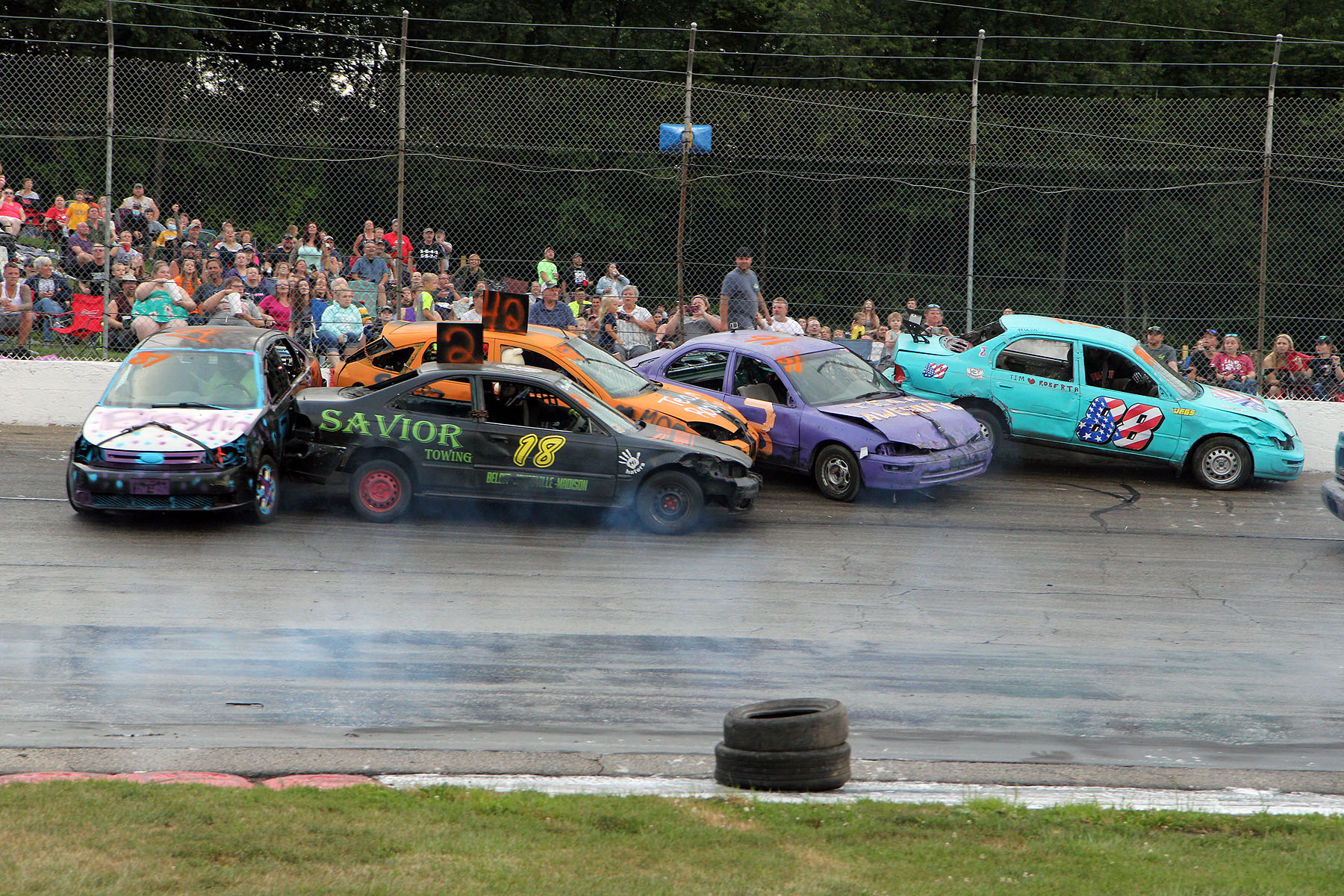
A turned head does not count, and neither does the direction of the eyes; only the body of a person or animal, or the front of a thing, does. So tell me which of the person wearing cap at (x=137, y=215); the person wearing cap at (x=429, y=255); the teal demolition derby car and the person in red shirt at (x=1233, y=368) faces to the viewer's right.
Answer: the teal demolition derby car

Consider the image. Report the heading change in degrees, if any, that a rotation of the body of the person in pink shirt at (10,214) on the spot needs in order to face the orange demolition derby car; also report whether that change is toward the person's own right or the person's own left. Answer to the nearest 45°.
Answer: approximately 45° to the person's own left

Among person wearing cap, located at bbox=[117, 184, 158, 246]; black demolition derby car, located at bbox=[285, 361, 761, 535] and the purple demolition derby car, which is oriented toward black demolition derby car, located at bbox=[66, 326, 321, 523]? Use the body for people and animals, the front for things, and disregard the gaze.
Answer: the person wearing cap

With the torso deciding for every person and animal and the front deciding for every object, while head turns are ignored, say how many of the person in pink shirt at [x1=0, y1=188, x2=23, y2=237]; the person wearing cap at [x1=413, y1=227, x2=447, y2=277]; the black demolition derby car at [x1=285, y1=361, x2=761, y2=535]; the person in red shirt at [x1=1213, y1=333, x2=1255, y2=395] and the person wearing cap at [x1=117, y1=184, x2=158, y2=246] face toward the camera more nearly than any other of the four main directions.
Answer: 4

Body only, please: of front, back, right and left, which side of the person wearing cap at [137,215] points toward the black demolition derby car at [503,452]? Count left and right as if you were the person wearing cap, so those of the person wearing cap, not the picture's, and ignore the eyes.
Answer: front

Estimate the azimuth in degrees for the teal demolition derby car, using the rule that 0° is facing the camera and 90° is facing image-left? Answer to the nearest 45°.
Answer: approximately 270°
